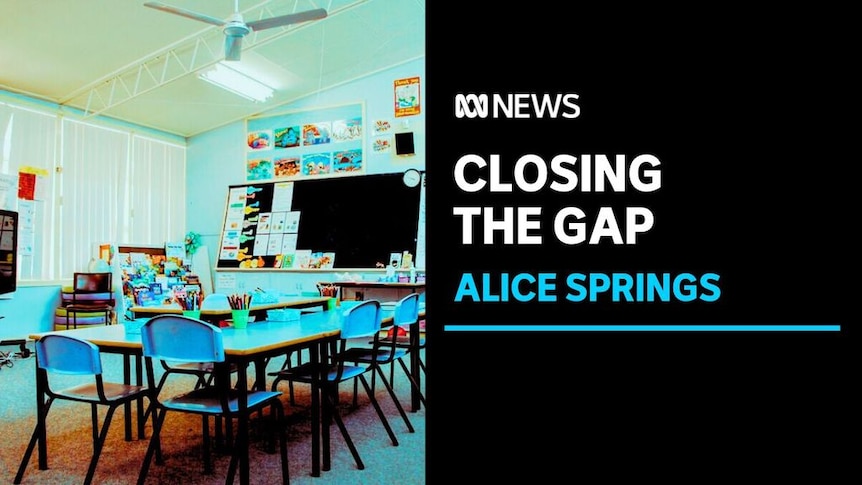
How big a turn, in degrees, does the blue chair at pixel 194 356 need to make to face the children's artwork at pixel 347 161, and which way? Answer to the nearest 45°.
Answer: approximately 45° to its left

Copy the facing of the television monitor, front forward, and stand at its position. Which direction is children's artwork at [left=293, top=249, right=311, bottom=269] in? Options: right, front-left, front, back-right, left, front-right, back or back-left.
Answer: front-left

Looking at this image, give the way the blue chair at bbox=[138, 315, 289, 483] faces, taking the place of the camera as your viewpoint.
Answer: facing away from the viewer and to the right of the viewer

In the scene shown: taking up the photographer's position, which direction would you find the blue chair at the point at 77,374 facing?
facing away from the viewer and to the right of the viewer

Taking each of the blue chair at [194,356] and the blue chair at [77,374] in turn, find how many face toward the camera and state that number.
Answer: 0

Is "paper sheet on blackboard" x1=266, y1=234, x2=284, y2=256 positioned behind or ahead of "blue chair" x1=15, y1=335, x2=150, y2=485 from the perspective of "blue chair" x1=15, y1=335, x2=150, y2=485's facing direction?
ahead

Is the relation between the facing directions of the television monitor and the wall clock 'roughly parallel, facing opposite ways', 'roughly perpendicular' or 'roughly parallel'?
roughly perpendicular

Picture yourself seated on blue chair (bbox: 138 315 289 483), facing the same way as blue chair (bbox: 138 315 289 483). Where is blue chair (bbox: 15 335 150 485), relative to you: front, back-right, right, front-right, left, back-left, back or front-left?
left

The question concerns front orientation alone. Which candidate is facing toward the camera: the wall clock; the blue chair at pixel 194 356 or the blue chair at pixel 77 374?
the wall clock

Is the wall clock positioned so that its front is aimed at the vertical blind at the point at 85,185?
no

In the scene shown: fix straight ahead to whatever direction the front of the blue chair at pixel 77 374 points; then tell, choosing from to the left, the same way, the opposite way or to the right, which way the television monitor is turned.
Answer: to the right

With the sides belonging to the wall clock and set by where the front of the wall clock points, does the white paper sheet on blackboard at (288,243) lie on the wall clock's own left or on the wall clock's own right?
on the wall clock's own right

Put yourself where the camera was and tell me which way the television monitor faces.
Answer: facing the viewer and to the right of the viewer

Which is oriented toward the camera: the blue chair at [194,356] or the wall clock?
the wall clock

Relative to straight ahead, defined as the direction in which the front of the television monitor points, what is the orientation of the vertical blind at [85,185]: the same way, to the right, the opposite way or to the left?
the same way

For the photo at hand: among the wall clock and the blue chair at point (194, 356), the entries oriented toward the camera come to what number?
1

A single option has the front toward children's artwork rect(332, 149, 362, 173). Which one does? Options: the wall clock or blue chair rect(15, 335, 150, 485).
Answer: the blue chair

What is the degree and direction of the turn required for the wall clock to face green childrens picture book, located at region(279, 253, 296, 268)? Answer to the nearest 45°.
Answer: approximately 90° to its right

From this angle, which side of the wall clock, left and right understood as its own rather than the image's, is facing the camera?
front

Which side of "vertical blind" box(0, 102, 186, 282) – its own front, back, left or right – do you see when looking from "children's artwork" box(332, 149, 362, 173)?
front

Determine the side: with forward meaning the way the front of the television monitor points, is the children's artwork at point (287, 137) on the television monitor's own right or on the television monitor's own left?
on the television monitor's own left

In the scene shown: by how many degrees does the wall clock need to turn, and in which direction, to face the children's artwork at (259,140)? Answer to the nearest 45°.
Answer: approximately 135° to its right

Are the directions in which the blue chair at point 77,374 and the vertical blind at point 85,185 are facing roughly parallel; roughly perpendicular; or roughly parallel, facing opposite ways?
roughly perpendicular
